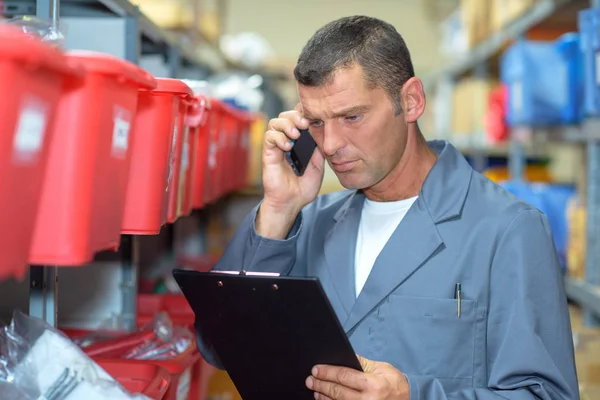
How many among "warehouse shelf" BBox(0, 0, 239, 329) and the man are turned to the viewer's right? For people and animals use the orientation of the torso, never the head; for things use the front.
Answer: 1

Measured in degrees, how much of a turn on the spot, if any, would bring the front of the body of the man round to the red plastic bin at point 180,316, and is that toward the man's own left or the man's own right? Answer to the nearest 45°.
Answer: approximately 90° to the man's own right

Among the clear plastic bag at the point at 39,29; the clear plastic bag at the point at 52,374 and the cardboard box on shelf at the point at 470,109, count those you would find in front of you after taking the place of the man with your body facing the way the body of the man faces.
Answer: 2

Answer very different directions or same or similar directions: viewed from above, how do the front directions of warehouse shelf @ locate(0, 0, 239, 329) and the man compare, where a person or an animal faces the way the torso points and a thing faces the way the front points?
very different directions

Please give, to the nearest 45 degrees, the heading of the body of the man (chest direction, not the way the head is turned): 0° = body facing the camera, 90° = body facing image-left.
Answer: approximately 45°

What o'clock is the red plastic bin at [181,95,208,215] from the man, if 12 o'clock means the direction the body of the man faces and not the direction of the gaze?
The red plastic bin is roughly at 2 o'clock from the man.

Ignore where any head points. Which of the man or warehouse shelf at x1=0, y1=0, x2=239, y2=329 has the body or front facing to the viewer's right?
the warehouse shelf

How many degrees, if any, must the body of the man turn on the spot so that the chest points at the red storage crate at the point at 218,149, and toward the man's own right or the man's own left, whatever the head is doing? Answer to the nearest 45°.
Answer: approximately 90° to the man's own right

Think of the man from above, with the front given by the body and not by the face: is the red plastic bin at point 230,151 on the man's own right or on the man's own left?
on the man's own right

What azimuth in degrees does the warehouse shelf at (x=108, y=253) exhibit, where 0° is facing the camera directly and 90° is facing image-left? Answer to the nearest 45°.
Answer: approximately 270°
